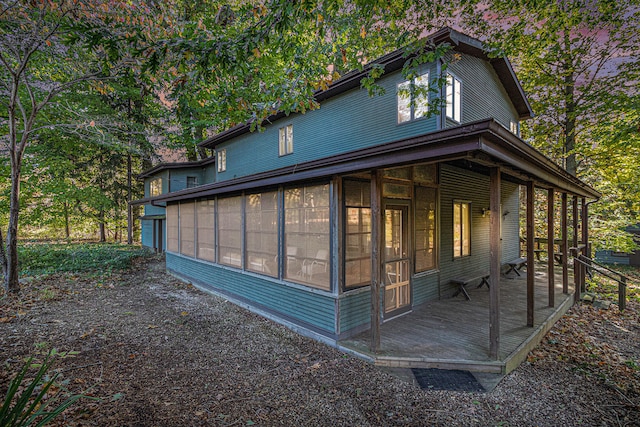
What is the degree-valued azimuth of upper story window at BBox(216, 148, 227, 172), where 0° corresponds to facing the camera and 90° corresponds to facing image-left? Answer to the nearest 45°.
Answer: approximately 45°

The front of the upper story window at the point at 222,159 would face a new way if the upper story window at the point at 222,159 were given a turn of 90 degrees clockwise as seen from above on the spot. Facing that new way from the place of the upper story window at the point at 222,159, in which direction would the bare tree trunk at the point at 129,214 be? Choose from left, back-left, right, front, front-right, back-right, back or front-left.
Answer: front
